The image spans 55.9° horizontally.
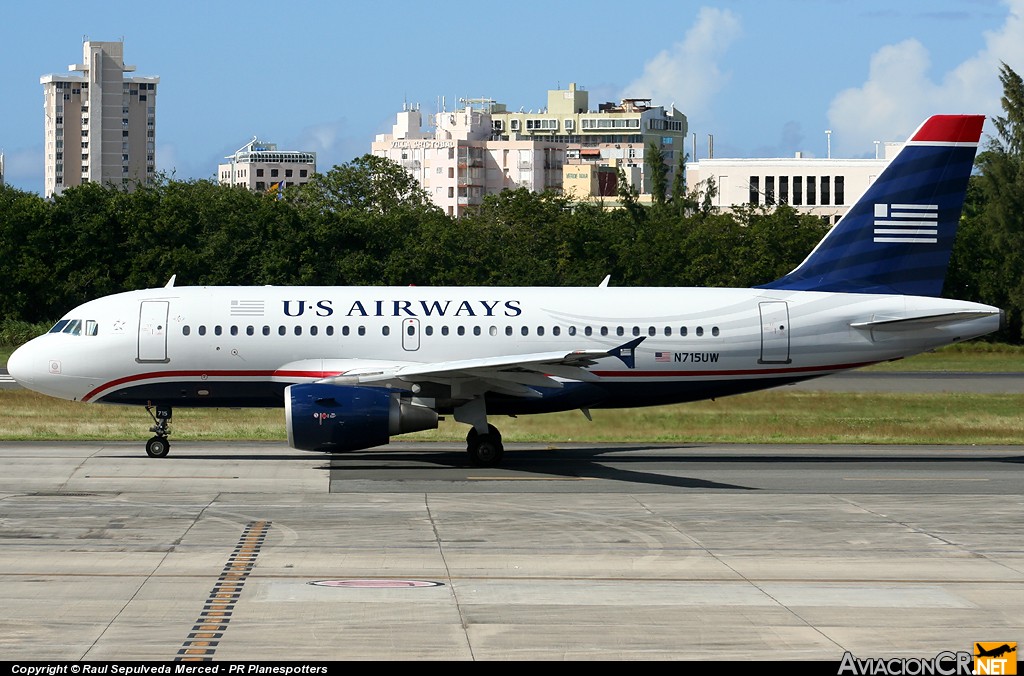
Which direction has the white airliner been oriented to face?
to the viewer's left
